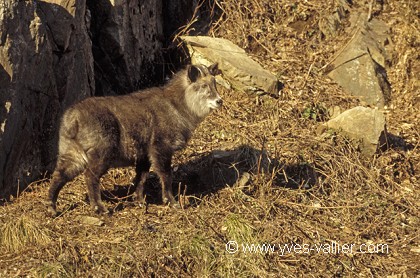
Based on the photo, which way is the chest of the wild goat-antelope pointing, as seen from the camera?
to the viewer's right
